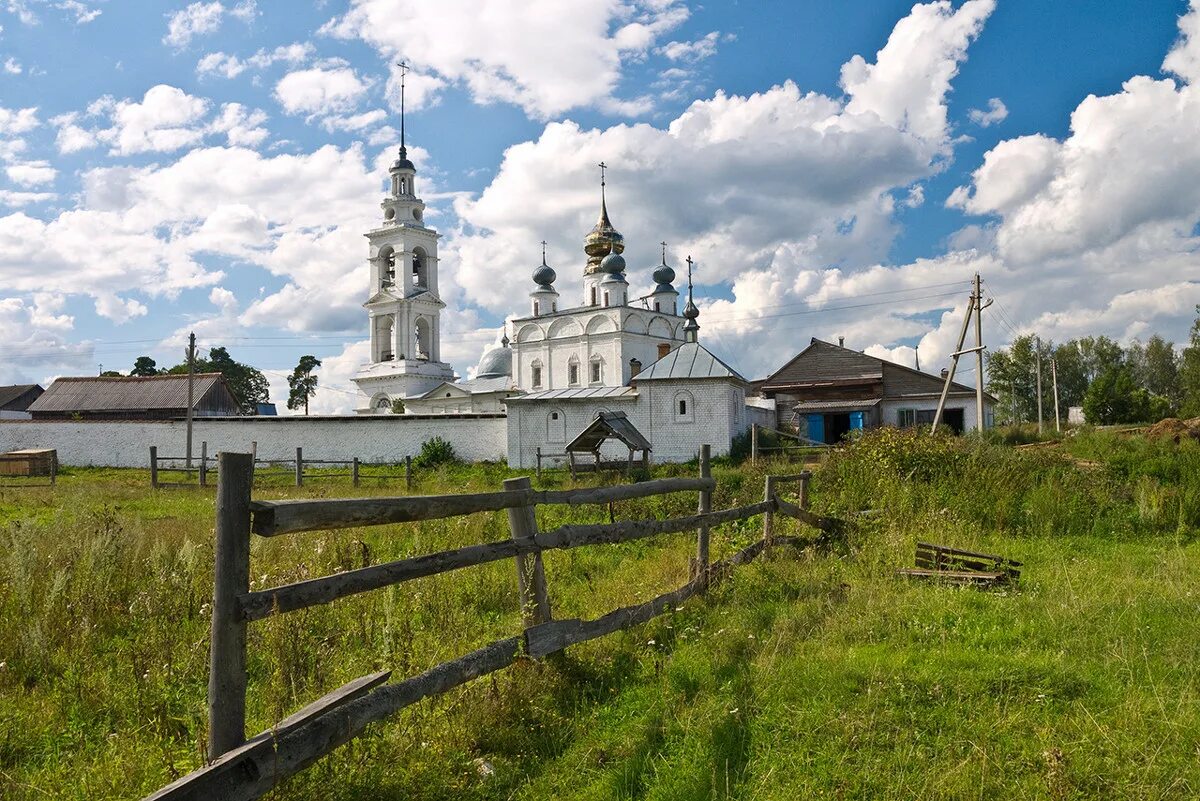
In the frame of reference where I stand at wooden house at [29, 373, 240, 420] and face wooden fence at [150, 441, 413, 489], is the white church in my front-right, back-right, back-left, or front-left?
front-left

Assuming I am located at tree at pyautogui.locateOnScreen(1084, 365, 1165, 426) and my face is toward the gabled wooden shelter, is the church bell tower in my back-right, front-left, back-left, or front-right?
front-right

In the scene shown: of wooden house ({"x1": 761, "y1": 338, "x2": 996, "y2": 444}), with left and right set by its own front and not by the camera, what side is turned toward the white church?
right

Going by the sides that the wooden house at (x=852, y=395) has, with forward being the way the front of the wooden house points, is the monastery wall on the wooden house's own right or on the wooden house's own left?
on the wooden house's own right

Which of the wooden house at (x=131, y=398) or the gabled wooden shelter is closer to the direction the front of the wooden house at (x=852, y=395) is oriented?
the gabled wooden shelter

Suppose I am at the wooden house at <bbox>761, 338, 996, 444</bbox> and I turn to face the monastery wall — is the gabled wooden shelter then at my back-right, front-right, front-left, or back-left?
front-left

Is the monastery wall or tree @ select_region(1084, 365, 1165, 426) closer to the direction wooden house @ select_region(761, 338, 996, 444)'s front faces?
the monastery wall

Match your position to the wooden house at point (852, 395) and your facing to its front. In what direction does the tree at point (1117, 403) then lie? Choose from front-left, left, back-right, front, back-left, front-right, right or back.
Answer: back-left

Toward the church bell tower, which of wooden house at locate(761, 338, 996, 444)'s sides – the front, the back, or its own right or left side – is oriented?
right

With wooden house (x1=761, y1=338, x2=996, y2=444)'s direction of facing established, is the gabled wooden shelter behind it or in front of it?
in front

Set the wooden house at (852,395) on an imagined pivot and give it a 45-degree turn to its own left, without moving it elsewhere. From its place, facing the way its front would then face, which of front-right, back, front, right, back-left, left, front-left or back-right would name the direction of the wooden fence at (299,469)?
right

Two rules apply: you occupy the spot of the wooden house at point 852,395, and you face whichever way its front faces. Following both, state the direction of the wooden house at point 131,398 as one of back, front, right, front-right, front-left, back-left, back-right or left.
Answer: right

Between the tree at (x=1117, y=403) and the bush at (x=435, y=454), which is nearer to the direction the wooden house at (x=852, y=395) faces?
the bush

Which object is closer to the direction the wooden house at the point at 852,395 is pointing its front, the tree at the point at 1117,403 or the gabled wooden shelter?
the gabled wooden shelter

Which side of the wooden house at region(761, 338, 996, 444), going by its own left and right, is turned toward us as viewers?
front
